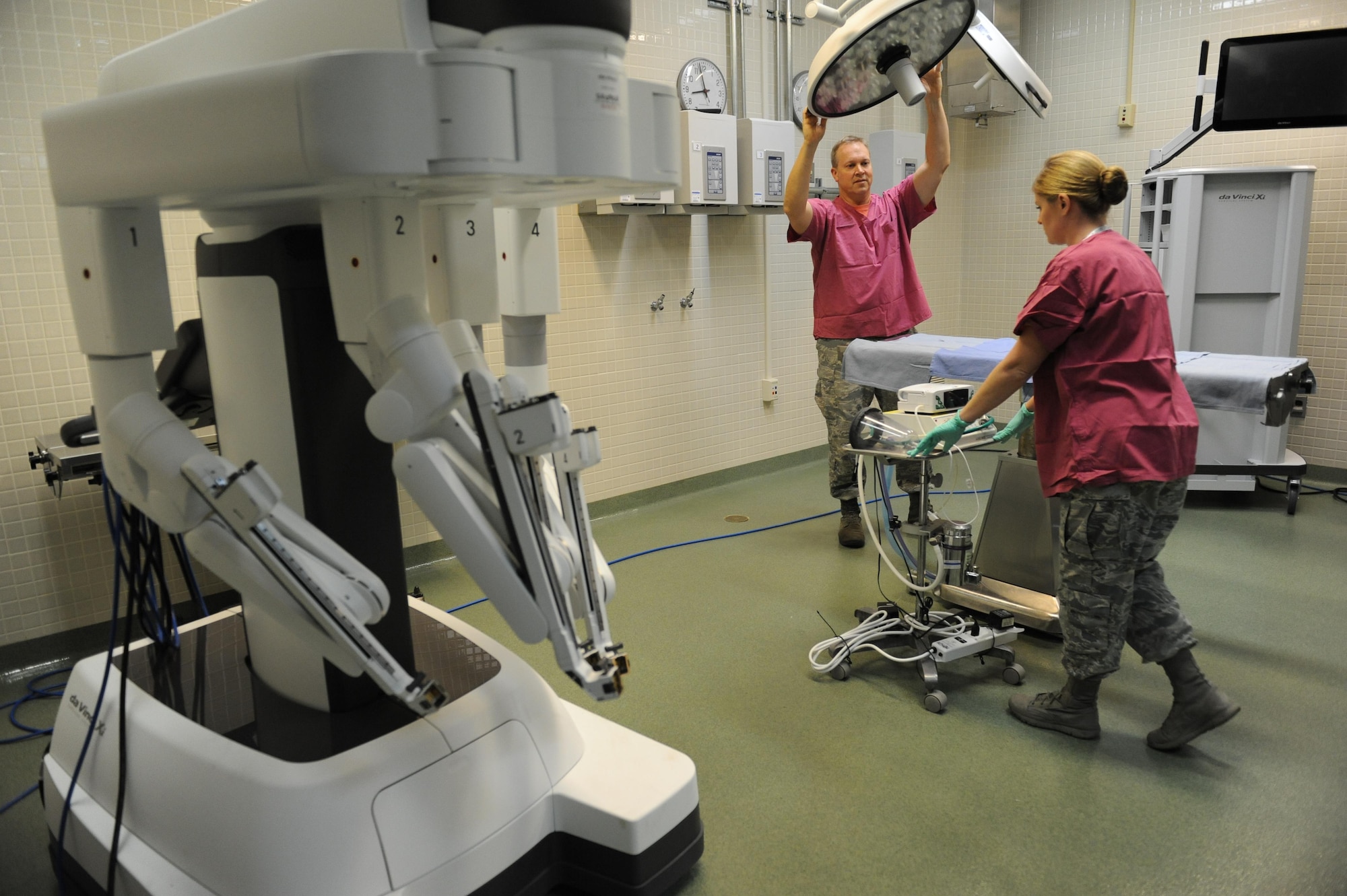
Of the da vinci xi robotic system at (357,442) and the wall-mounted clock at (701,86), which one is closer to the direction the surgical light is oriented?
the da vinci xi robotic system

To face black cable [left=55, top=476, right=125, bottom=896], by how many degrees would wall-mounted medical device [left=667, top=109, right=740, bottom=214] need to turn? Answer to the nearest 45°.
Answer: approximately 90° to its right

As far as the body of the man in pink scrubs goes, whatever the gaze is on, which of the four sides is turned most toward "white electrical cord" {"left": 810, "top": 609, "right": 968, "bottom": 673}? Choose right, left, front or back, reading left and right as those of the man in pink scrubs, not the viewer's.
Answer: front

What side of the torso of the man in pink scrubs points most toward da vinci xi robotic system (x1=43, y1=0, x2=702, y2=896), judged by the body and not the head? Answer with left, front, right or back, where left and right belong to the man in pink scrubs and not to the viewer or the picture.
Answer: front

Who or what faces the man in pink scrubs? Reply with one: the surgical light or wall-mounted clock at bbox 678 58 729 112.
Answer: the wall-mounted clock

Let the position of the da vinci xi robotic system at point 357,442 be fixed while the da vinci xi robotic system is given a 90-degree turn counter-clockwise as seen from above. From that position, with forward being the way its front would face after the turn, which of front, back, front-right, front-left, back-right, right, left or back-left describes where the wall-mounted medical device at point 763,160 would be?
front

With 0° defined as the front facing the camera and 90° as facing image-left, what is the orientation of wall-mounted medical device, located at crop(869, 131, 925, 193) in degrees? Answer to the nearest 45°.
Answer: approximately 315°

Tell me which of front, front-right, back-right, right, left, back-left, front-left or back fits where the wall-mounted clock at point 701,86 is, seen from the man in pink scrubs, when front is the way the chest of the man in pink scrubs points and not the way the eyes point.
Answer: back-right

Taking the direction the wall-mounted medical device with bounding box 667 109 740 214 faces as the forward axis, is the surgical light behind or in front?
in front

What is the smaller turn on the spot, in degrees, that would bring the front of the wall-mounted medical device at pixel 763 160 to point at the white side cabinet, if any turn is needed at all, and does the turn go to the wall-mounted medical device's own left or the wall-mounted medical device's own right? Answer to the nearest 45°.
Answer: approximately 45° to the wall-mounted medical device's own left

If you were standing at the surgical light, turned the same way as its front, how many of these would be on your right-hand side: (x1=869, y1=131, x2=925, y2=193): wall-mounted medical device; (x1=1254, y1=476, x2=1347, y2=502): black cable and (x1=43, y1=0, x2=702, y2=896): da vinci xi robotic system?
1

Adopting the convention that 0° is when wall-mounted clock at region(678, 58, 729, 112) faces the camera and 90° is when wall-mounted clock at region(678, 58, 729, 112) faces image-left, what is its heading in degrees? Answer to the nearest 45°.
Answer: approximately 315°

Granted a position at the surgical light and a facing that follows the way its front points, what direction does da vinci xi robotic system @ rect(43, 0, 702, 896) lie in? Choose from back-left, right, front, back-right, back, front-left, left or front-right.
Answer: right

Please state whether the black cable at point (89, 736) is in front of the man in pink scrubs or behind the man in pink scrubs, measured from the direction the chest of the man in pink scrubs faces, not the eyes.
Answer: in front
